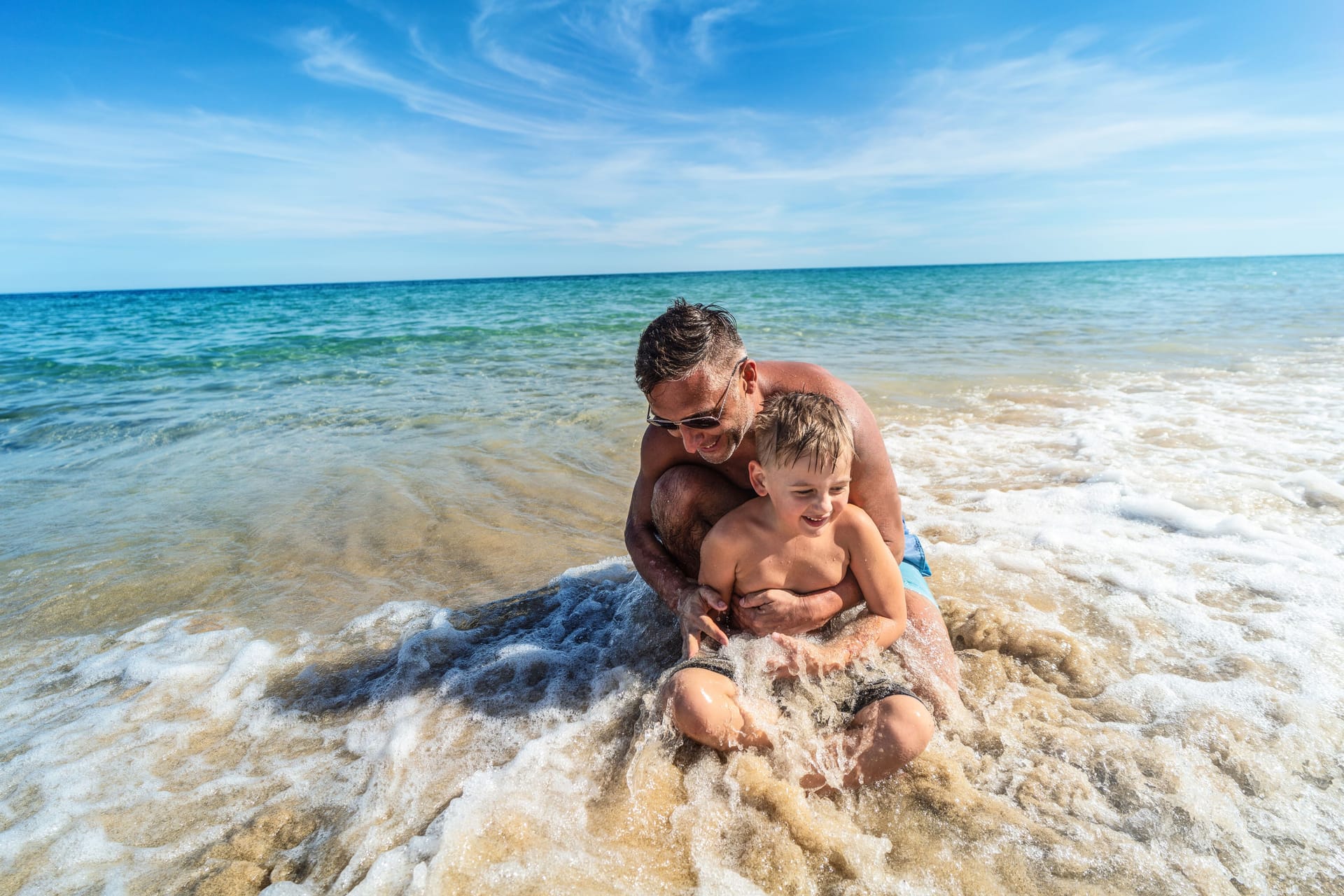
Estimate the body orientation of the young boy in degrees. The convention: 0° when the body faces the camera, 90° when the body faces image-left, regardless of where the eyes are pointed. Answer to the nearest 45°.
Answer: approximately 0°
